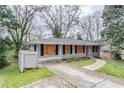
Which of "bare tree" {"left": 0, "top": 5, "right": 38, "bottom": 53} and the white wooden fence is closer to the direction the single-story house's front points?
the white wooden fence

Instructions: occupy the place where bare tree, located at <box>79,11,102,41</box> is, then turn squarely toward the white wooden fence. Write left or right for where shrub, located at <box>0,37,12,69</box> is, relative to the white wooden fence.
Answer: right

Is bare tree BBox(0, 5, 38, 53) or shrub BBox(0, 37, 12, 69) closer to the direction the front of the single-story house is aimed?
the shrub

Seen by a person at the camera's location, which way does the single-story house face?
facing the viewer

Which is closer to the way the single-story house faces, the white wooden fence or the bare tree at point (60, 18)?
the white wooden fence

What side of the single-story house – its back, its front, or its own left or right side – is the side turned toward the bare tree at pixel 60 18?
back

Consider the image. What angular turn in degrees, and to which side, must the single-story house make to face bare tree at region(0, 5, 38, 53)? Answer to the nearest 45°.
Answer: approximately 135° to its right

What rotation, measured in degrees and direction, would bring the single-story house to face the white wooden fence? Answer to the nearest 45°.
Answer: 0° — it already faces it

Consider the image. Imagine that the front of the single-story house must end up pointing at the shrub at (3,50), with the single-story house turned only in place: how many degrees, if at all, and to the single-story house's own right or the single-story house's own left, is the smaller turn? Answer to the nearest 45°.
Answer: approximately 90° to the single-story house's own right

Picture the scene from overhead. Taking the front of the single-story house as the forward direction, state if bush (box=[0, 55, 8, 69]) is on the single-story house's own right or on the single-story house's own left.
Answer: on the single-story house's own right
